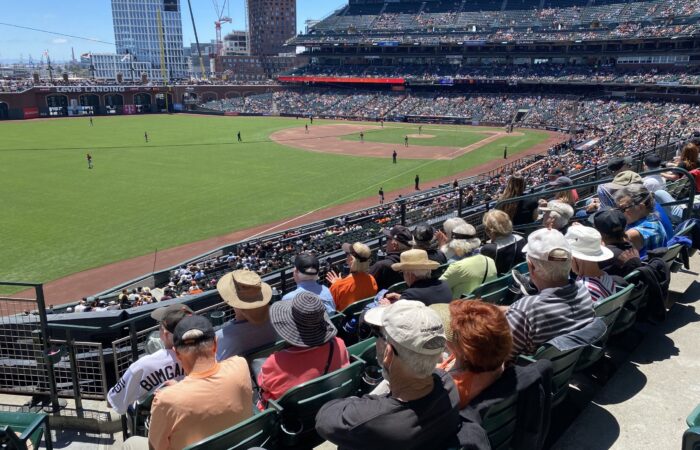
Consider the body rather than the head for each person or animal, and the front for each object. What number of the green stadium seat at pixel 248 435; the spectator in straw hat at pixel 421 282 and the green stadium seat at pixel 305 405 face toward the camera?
0

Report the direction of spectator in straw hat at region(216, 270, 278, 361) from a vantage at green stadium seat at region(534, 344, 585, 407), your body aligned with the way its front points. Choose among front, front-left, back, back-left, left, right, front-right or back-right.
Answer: front-left

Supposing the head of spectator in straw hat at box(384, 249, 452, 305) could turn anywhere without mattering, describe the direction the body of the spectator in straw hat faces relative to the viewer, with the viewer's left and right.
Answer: facing away from the viewer and to the left of the viewer

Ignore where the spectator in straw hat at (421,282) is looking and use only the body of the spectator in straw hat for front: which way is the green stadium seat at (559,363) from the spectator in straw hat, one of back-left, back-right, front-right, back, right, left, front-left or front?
back

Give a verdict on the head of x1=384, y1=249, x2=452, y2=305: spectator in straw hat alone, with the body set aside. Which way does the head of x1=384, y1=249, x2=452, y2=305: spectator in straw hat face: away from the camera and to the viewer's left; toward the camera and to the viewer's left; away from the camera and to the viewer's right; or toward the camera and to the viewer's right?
away from the camera and to the viewer's left

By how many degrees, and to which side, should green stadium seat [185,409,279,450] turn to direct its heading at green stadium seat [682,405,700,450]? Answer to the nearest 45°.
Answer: approximately 180°

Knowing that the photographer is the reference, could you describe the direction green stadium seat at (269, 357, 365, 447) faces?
facing away from the viewer and to the left of the viewer

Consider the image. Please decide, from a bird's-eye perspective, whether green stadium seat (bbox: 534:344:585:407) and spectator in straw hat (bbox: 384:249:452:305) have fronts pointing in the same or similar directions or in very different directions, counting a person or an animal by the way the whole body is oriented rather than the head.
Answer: same or similar directions

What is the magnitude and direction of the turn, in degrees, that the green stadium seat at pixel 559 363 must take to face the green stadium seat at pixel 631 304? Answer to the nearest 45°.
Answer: approximately 45° to its right

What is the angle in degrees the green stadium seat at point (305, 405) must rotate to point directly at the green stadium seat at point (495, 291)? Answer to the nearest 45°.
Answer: approximately 90° to its right

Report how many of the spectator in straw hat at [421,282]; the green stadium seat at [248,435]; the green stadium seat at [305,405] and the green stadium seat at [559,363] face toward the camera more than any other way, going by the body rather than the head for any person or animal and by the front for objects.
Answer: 0

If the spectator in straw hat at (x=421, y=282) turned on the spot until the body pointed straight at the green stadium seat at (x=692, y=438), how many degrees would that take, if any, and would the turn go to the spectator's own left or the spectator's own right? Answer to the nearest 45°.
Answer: approximately 180°

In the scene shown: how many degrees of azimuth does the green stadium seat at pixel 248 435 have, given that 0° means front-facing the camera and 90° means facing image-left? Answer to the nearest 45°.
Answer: approximately 135°

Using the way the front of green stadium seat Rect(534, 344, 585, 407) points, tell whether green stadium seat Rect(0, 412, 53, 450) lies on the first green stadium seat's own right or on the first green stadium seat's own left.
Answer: on the first green stadium seat's own left

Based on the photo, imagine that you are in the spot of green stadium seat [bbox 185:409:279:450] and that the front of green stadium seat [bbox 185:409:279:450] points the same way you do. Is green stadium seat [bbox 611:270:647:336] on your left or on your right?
on your right

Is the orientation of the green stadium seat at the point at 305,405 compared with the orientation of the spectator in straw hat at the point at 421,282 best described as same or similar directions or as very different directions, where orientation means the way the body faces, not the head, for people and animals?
same or similar directions

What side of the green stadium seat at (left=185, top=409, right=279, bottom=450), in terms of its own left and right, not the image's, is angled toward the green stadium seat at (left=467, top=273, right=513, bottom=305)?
right
